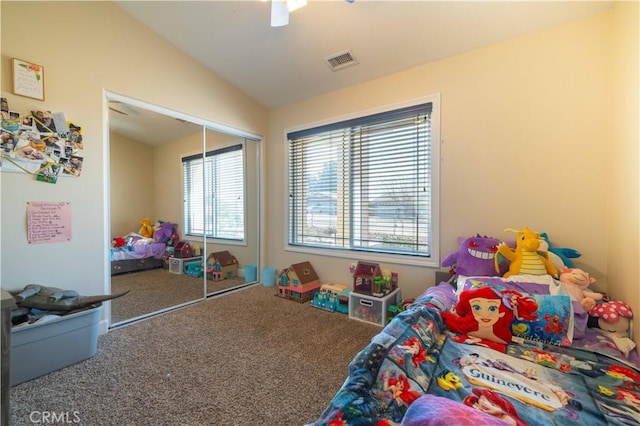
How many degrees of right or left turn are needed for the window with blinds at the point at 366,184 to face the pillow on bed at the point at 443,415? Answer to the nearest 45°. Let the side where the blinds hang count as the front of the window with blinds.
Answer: approximately 45° to its left

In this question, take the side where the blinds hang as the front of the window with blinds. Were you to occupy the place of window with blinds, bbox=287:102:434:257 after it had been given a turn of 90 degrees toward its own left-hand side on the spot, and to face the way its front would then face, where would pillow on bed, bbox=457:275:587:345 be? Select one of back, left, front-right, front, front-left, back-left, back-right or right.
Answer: front

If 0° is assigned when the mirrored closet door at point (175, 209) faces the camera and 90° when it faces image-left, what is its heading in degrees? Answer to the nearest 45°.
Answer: approximately 315°

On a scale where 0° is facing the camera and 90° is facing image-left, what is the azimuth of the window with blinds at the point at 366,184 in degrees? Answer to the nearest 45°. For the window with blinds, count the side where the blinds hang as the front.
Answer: approximately 45°

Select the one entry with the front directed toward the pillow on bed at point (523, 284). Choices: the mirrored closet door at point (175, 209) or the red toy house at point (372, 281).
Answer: the mirrored closet door

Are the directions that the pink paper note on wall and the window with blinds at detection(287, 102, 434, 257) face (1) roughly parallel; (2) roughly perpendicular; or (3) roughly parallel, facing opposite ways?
roughly perpendicular

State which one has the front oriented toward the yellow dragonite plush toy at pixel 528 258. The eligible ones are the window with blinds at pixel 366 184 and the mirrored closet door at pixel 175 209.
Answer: the mirrored closet door

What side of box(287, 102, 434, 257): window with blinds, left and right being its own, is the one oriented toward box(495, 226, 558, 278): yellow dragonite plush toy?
left

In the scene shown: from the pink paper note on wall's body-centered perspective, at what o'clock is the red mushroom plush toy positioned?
The red mushroom plush toy is roughly at 11 o'clock from the pink paper note on wall.

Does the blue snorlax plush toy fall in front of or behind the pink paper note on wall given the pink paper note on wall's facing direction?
in front

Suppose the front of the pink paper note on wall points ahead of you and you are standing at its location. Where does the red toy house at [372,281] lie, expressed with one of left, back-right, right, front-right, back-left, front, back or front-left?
front-left

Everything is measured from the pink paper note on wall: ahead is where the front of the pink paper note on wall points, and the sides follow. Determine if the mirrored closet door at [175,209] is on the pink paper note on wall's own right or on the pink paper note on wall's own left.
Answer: on the pink paper note on wall's own left

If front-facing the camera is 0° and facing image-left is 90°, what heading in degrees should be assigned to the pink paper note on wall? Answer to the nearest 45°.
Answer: approximately 0°

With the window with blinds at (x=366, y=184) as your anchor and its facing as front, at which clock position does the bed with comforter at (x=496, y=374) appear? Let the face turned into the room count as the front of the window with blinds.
The bed with comforter is roughly at 10 o'clock from the window with blinds.

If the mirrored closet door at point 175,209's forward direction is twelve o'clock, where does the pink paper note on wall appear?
The pink paper note on wall is roughly at 3 o'clock from the mirrored closet door.

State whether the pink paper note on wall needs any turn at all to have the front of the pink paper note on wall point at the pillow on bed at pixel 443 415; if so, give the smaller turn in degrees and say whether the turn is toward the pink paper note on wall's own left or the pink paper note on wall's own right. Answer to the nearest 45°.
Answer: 0° — it already faces it

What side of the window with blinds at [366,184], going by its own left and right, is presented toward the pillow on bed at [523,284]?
left
